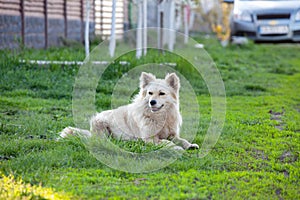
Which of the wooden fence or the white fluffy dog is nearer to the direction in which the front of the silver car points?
the white fluffy dog

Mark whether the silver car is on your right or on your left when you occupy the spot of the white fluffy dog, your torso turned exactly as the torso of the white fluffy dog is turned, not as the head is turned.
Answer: on your left

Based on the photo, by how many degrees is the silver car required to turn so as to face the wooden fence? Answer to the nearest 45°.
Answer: approximately 45° to its right

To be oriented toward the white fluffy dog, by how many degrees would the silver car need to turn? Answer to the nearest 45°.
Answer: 0° — it already faces it

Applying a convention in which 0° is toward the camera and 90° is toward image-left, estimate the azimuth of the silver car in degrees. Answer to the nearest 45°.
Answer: approximately 0°

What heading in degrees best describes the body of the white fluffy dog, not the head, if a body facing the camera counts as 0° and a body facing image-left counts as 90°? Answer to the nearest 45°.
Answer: approximately 315°
